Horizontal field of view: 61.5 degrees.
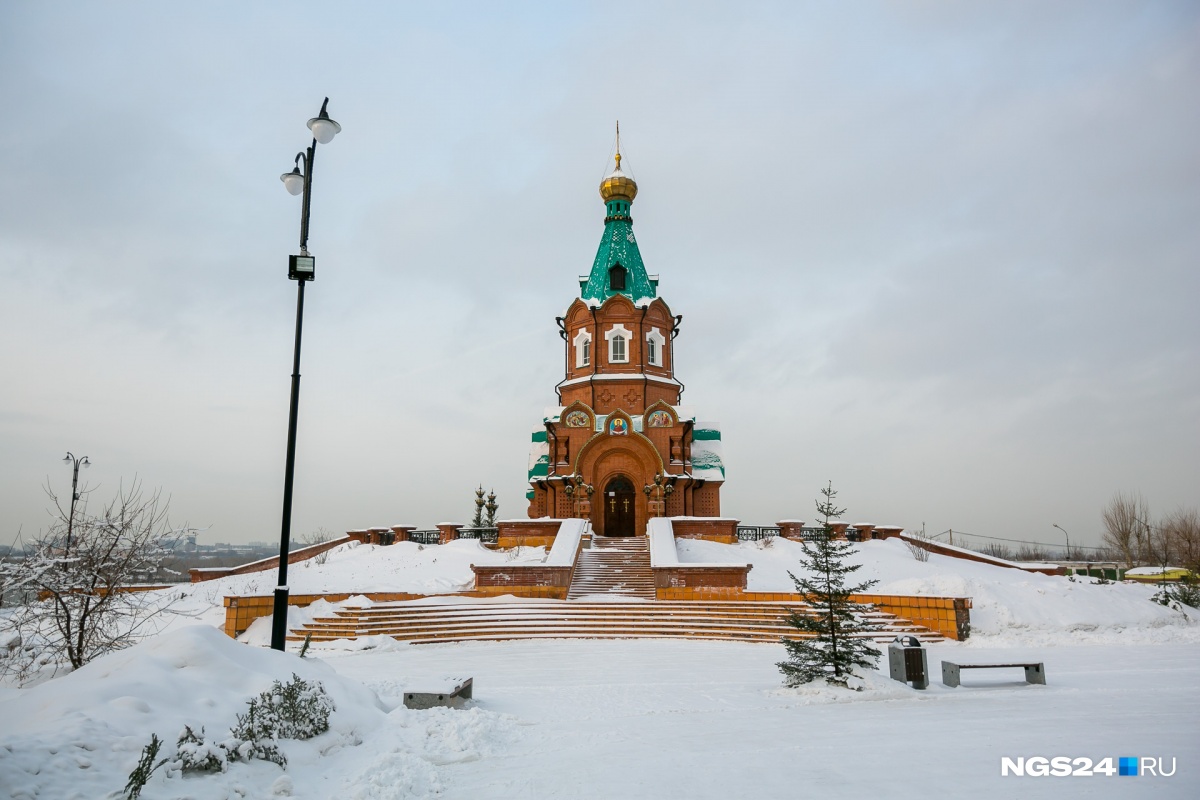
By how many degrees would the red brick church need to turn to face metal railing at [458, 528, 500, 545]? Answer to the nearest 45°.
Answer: approximately 45° to its right

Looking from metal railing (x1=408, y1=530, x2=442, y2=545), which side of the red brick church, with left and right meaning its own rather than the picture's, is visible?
right

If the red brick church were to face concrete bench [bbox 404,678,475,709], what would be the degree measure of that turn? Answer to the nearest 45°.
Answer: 0° — it already faces it

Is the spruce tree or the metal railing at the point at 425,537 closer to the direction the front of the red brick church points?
the spruce tree

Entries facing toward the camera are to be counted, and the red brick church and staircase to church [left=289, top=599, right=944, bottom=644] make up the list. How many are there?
2

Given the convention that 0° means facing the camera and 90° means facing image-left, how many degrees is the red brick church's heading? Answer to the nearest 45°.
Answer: approximately 0°

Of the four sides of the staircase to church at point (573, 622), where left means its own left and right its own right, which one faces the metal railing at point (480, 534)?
back

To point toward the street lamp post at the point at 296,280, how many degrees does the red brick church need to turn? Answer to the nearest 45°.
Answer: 0° — it already faces it

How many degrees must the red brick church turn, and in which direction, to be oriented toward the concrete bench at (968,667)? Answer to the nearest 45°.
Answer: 0° — it already faces it
